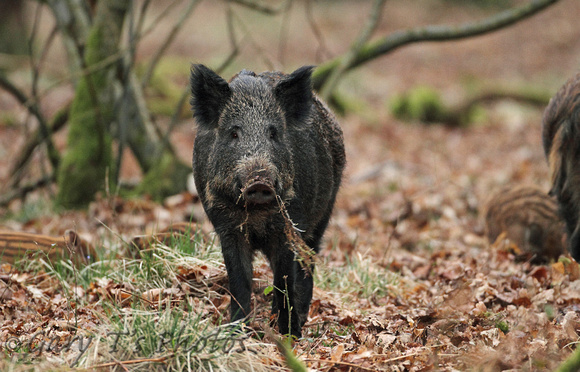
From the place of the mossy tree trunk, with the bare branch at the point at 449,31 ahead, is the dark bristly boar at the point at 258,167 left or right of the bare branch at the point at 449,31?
right

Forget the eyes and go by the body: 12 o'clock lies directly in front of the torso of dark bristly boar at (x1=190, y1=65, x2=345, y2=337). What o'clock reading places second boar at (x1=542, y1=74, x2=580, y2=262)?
The second boar is roughly at 8 o'clock from the dark bristly boar.

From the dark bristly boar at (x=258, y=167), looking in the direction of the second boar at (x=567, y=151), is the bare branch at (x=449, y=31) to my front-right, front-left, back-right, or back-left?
front-left

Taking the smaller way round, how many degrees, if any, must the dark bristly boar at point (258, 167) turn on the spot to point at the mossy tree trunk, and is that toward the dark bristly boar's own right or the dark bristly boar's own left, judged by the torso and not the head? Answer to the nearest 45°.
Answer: approximately 135° to the dark bristly boar's own right

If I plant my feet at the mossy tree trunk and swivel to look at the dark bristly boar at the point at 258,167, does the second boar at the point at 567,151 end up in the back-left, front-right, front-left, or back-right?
front-left

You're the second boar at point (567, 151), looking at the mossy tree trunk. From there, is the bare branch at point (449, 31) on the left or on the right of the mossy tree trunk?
right

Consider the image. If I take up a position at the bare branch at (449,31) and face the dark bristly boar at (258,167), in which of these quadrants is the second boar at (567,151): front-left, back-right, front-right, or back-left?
front-left

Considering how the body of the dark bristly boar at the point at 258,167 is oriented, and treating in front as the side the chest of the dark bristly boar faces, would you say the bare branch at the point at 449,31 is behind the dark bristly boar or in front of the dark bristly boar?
behind

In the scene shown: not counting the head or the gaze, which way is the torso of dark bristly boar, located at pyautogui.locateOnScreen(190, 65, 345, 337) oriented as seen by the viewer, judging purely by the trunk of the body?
toward the camera
